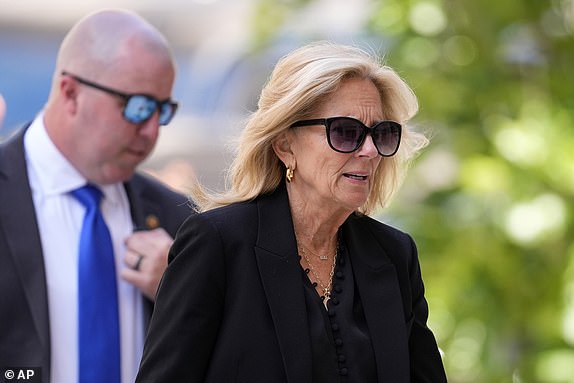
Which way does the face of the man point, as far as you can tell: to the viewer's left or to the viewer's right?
to the viewer's right

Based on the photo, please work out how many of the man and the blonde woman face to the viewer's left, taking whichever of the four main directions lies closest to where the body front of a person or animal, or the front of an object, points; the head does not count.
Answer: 0

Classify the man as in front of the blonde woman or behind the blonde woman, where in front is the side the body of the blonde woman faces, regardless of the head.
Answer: behind

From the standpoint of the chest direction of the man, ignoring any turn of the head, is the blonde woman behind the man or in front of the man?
in front

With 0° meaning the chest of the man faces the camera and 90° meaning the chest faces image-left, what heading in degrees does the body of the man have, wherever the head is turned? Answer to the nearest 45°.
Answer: approximately 315°
